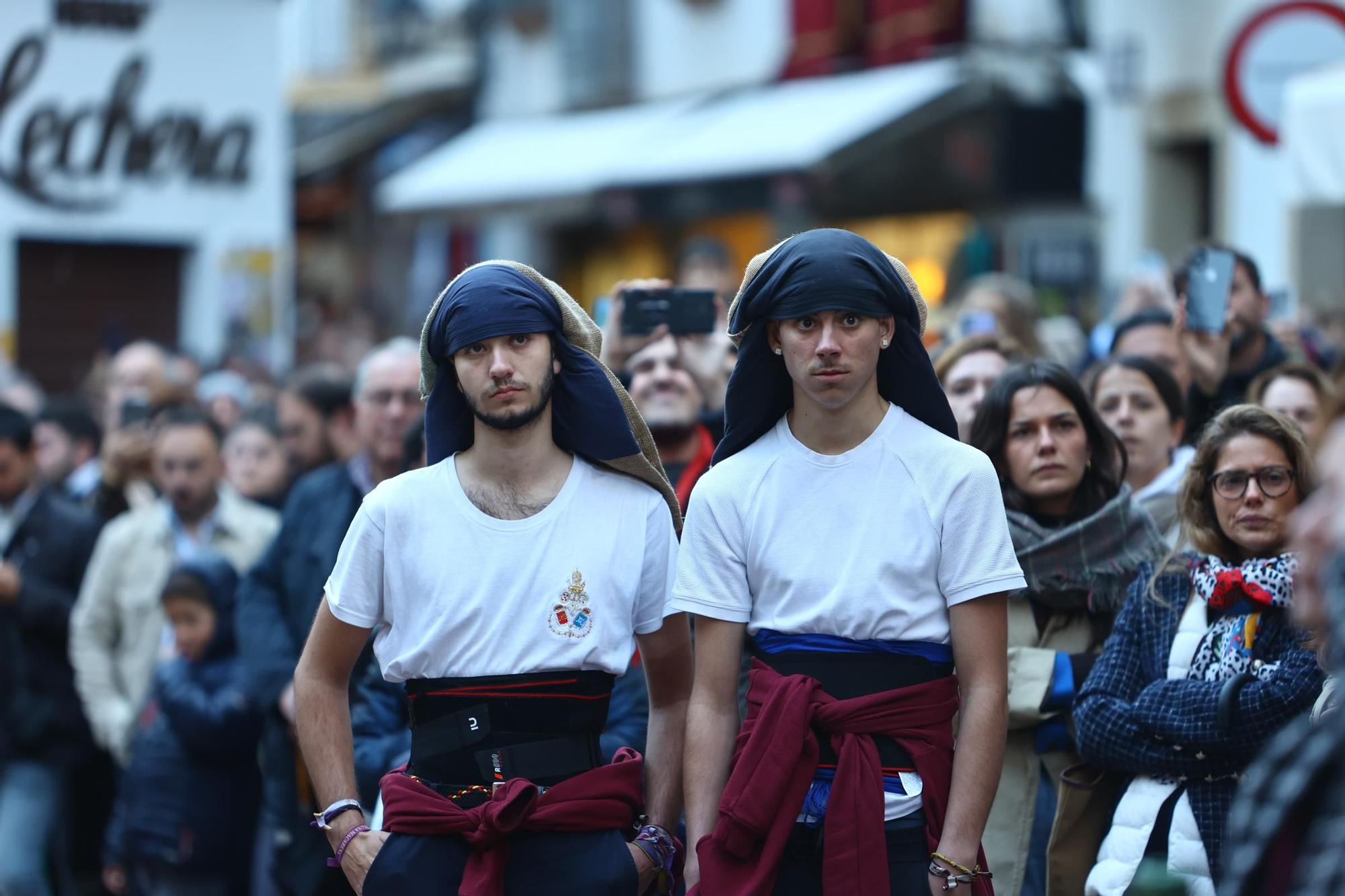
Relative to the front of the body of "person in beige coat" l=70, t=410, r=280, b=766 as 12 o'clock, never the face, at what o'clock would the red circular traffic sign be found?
The red circular traffic sign is roughly at 9 o'clock from the person in beige coat.

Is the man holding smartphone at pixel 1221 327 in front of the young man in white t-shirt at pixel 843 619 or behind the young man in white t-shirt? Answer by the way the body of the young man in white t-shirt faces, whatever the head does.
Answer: behind

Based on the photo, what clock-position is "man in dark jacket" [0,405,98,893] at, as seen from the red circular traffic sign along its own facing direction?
The man in dark jacket is roughly at 2 o'clock from the red circular traffic sign.

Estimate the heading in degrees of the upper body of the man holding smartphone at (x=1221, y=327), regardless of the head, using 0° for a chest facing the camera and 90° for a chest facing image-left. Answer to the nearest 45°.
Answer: approximately 0°

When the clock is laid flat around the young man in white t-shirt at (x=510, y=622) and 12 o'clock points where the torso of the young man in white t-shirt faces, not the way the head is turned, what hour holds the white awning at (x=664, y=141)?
The white awning is roughly at 6 o'clock from the young man in white t-shirt.
